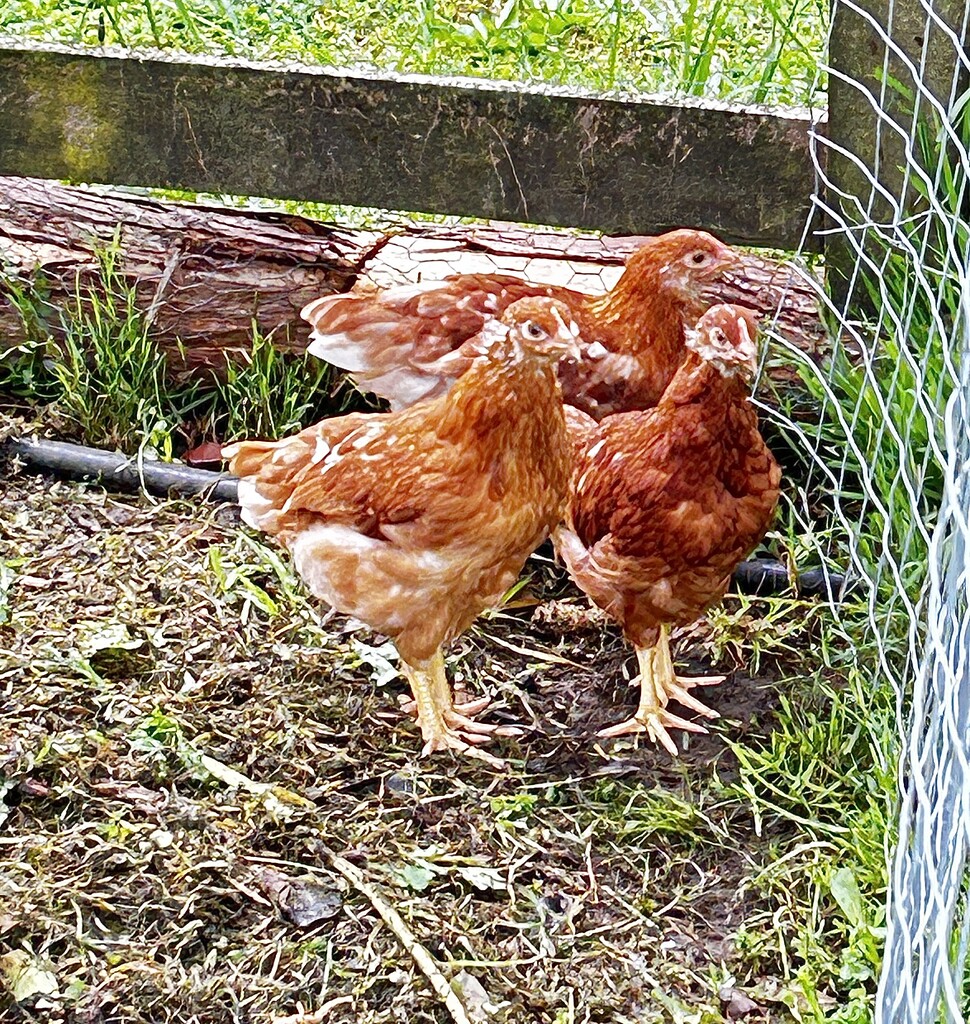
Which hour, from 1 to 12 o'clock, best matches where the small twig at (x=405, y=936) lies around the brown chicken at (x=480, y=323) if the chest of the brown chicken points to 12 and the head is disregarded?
The small twig is roughly at 3 o'clock from the brown chicken.

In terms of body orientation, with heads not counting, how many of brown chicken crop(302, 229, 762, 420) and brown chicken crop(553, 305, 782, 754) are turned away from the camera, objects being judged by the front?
0

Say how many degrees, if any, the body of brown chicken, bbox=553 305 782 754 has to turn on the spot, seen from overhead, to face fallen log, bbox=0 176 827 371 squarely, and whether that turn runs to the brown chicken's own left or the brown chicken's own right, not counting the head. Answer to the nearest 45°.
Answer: approximately 180°

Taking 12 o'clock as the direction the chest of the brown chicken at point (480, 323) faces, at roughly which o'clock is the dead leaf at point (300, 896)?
The dead leaf is roughly at 3 o'clock from the brown chicken.

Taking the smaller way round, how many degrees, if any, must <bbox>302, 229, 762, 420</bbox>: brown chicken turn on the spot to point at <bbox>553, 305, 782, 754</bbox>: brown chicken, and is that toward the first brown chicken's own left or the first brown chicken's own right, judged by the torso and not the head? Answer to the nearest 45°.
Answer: approximately 45° to the first brown chicken's own right

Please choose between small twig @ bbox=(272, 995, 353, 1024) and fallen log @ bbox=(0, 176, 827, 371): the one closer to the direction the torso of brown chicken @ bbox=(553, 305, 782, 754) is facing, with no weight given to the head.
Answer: the small twig

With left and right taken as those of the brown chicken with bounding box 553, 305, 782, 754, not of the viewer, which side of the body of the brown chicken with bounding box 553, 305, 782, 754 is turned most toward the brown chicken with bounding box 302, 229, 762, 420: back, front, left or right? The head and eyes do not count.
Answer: back

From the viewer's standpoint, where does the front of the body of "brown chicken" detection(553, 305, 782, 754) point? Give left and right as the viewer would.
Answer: facing the viewer and to the right of the viewer

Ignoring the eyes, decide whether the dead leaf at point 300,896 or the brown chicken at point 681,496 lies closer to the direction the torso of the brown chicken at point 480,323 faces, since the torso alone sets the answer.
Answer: the brown chicken

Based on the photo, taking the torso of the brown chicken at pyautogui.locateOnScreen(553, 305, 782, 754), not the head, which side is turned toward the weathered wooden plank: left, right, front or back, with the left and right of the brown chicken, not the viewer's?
back

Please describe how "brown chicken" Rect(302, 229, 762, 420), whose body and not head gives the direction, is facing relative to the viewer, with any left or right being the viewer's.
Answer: facing to the right of the viewer

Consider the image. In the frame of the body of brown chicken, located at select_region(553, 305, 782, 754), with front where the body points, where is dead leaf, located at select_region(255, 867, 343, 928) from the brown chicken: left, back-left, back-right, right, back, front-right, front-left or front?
right
